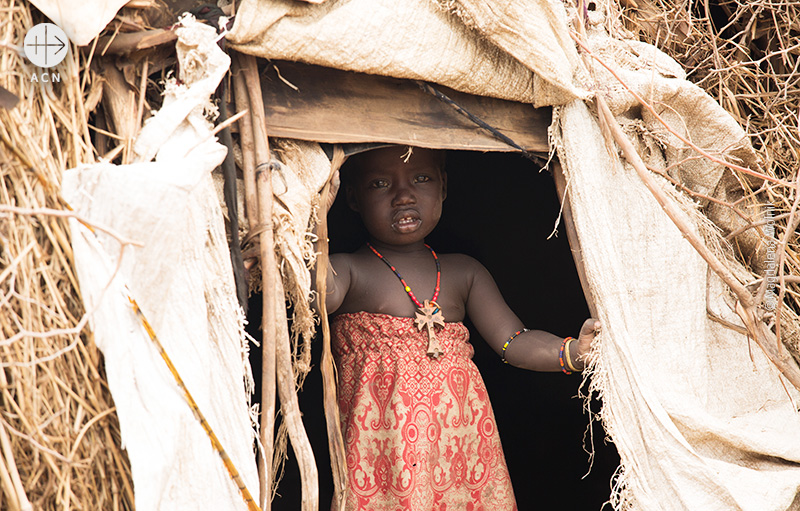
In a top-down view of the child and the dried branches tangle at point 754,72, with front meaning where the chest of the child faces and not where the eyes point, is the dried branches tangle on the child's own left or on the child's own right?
on the child's own left

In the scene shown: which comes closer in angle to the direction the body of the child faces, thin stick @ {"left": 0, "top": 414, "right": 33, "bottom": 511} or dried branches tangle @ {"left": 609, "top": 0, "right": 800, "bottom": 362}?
the thin stick

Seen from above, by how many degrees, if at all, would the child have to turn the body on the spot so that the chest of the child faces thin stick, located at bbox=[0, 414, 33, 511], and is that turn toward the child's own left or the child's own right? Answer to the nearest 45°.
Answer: approximately 45° to the child's own right

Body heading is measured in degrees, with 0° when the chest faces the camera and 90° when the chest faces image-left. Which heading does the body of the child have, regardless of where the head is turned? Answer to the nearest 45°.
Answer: approximately 0°
